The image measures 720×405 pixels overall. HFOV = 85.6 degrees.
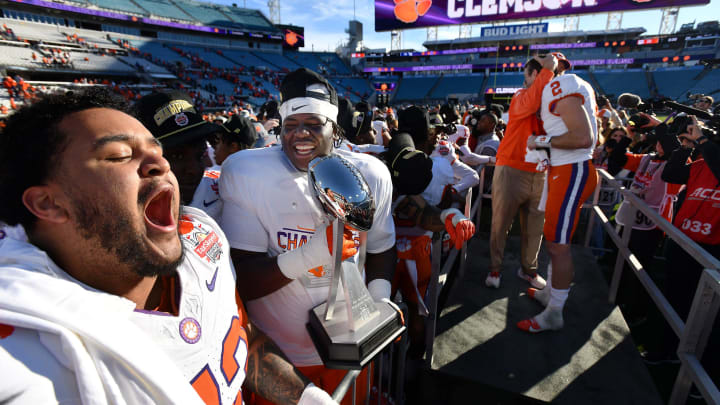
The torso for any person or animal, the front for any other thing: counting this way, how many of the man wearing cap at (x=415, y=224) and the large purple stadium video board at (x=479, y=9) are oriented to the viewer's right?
1

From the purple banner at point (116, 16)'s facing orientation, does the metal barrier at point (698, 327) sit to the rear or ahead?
ahead

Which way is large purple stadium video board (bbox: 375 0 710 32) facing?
toward the camera

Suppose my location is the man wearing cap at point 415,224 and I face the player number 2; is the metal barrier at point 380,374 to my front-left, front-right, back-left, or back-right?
back-right

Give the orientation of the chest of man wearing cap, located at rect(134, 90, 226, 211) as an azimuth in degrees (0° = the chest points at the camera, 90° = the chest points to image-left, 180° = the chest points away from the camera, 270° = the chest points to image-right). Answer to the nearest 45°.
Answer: approximately 315°

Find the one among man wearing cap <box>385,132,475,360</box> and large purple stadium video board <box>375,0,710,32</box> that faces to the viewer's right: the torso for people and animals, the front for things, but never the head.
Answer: the man wearing cap

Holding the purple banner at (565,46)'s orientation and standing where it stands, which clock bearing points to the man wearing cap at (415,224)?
The man wearing cap is roughly at 12 o'clock from the purple banner.

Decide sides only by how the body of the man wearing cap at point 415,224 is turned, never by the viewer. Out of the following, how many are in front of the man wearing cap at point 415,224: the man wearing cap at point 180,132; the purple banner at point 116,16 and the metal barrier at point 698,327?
1

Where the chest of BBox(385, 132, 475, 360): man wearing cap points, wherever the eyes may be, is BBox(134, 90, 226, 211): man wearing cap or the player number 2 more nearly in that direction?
the player number 2

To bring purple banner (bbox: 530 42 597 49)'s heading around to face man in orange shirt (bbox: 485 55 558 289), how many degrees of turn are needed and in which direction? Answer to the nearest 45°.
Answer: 0° — it already faces them

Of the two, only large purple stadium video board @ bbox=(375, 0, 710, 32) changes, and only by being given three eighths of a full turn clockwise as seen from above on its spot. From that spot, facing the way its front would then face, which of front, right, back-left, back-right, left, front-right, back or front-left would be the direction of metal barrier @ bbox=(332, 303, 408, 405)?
back-left

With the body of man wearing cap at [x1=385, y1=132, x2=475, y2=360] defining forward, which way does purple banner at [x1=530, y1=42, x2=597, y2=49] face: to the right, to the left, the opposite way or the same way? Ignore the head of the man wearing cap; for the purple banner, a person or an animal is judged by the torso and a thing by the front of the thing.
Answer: to the right

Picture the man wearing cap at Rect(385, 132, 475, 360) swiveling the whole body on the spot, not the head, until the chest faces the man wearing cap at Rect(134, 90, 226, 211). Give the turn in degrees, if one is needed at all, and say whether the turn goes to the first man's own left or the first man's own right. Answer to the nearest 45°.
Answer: approximately 135° to the first man's own right

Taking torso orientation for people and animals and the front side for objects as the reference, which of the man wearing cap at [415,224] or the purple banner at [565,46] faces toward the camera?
the purple banner

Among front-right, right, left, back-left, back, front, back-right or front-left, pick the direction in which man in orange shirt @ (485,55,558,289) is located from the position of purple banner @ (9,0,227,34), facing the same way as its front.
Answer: front-right

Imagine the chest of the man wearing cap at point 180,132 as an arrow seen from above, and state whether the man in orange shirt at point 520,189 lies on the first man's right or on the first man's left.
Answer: on the first man's left

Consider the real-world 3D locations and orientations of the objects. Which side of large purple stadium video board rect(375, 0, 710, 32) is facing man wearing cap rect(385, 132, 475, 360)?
front

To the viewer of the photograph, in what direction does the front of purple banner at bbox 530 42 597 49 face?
facing the viewer
